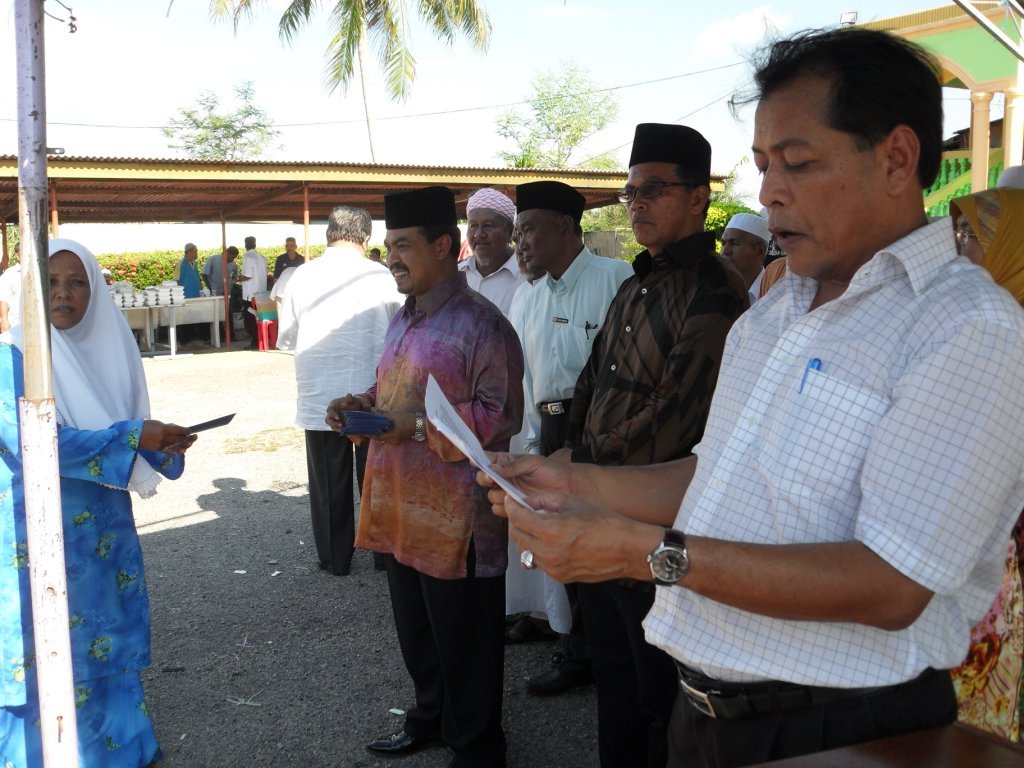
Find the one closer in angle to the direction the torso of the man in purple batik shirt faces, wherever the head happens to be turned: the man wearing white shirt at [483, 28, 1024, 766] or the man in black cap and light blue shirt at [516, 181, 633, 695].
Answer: the man wearing white shirt

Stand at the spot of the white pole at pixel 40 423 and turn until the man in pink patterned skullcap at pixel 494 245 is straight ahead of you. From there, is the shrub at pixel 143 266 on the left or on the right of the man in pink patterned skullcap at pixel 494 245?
left

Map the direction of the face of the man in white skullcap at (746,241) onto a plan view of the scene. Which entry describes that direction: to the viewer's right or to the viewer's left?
to the viewer's left

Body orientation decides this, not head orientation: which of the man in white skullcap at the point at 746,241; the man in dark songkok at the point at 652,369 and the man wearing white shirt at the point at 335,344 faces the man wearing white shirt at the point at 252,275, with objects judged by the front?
the man wearing white shirt at the point at 335,344

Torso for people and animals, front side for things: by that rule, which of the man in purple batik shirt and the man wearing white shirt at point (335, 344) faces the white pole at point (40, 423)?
the man in purple batik shirt

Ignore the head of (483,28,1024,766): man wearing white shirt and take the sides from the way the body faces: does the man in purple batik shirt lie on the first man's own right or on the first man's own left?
on the first man's own right

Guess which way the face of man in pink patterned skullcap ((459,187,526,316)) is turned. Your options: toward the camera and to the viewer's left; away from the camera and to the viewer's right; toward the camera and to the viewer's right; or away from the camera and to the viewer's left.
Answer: toward the camera and to the viewer's left

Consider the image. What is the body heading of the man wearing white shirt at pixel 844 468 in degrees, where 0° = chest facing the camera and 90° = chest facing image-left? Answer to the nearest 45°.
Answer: approximately 45°

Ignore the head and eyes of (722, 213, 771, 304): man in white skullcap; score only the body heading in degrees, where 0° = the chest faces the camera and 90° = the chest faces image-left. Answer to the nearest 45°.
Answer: approximately 45°

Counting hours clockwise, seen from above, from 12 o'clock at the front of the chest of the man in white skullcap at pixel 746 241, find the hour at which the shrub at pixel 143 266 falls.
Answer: The shrub is roughly at 3 o'clock from the man in white skullcap.

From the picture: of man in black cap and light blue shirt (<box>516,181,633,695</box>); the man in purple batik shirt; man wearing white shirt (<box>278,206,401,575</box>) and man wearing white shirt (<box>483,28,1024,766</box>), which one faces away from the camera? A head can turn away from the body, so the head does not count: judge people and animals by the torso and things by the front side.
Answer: man wearing white shirt (<box>278,206,401,575</box>)

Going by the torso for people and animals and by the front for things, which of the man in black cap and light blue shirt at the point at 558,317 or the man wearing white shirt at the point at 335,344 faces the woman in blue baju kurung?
the man in black cap and light blue shirt

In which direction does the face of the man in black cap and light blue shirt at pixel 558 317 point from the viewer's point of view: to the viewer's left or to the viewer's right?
to the viewer's left

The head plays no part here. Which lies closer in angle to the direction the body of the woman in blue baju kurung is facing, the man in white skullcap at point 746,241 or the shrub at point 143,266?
the man in white skullcap

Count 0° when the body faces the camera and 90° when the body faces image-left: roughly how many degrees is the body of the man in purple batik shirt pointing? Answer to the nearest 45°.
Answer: approximately 45°

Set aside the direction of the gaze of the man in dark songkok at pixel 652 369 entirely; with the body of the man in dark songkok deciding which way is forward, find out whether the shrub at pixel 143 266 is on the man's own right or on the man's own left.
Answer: on the man's own right
